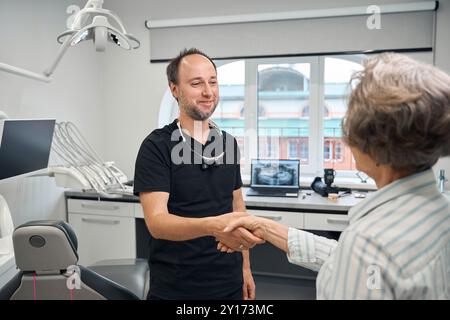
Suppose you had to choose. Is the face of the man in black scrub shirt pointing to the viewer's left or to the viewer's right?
to the viewer's right

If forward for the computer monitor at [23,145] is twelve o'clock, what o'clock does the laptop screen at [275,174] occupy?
the laptop screen at [275,174] is roughly at 10 o'clock from the computer monitor at [23,145].

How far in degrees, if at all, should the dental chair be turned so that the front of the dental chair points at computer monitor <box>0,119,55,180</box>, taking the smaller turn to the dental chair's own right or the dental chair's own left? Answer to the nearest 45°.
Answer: approximately 45° to the dental chair's own left

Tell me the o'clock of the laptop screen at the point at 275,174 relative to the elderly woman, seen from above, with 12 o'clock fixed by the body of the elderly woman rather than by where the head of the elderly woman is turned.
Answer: The laptop screen is roughly at 1 o'clock from the elderly woman.

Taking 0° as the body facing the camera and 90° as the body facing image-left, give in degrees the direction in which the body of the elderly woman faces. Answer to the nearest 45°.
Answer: approximately 135°

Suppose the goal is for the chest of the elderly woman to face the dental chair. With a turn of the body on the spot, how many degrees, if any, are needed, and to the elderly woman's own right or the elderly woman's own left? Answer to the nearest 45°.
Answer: approximately 45° to the elderly woman's own left

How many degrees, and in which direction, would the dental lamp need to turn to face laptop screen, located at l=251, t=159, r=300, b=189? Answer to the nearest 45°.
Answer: approximately 90° to its left

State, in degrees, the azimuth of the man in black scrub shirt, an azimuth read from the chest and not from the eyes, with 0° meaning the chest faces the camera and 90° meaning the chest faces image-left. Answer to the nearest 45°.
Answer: approximately 315°
